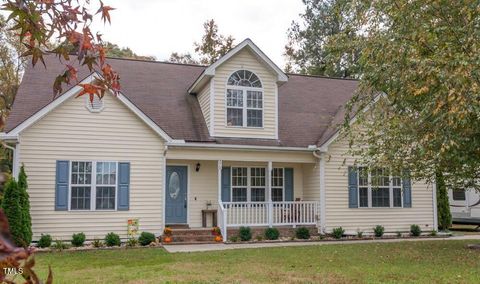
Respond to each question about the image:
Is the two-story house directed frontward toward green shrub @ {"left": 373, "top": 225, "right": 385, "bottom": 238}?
no

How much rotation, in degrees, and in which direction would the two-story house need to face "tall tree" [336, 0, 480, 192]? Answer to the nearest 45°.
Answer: approximately 45° to its left

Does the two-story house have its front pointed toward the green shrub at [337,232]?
no

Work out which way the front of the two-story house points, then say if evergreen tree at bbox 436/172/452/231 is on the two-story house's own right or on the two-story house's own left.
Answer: on the two-story house's own left

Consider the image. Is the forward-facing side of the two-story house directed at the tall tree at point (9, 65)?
no

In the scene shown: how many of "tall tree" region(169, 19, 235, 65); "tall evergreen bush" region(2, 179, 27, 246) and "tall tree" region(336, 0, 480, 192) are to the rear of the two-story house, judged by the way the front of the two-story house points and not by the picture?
1

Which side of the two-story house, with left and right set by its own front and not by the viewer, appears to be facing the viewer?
front

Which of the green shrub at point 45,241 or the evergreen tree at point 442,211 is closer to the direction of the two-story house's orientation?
the green shrub

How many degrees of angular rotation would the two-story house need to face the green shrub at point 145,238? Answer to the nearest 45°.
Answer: approximately 45° to its right

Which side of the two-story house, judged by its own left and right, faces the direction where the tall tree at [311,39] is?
back

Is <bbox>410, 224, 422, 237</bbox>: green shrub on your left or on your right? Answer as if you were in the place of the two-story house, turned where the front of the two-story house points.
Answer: on your left

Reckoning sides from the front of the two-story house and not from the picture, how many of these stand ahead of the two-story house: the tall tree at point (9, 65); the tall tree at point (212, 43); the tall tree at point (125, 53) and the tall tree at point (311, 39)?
0
